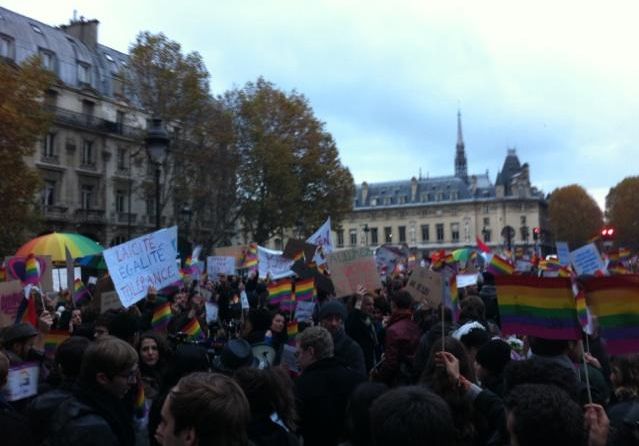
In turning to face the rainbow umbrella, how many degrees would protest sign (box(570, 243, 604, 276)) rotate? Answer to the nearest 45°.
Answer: approximately 90° to its right

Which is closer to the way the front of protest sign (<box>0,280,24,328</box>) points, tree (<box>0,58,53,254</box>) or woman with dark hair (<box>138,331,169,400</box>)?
the woman with dark hair

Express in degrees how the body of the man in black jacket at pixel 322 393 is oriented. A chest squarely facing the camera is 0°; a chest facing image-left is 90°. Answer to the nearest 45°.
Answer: approximately 135°

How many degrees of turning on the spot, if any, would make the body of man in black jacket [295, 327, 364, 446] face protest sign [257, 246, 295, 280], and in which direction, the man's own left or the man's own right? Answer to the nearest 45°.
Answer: approximately 45° to the man's own right

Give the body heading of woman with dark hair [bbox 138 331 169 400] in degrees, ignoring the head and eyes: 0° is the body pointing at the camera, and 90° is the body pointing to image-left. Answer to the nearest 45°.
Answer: approximately 45°

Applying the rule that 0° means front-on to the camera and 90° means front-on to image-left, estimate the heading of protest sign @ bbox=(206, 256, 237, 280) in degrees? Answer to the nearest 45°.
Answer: approximately 0°

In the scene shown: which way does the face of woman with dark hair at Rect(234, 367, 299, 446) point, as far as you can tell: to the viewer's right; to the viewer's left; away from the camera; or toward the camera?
away from the camera

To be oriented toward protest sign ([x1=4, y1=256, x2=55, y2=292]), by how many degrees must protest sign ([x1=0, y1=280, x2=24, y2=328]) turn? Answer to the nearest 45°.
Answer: approximately 180°

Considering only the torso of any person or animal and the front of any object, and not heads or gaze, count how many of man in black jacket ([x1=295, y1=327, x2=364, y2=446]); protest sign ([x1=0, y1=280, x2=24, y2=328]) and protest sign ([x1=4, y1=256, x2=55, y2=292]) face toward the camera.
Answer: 2

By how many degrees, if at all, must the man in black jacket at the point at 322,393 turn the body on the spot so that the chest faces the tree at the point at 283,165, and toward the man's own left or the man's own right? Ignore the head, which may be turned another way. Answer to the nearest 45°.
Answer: approximately 45° to the man's own right

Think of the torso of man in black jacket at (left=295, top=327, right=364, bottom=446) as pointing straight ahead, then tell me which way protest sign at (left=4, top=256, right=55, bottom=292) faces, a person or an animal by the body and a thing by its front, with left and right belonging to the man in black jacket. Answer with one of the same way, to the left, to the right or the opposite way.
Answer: the opposite way
